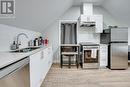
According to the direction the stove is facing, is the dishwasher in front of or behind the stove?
in front

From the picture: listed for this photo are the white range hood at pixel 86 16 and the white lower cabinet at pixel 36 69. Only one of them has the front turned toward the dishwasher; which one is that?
the white range hood

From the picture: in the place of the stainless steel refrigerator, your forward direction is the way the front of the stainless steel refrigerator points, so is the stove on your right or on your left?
on your right

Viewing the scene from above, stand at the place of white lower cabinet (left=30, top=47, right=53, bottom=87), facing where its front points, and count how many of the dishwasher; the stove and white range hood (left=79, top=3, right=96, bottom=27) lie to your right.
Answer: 1

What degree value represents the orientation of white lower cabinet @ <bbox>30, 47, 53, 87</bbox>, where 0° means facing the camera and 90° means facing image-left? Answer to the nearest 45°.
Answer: approximately 270°

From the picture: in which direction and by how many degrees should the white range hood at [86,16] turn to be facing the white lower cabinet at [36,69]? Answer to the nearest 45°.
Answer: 0° — it already faces it

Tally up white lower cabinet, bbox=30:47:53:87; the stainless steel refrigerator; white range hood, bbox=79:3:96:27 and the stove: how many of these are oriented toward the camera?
3

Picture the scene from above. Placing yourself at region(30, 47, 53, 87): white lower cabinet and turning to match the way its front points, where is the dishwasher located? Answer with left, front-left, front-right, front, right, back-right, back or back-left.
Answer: right

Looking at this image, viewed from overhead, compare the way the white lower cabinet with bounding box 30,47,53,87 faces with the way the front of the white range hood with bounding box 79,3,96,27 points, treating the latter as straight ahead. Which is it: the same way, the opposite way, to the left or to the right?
to the left

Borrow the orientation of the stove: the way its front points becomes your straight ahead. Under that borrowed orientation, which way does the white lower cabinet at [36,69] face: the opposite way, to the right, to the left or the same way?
to the left

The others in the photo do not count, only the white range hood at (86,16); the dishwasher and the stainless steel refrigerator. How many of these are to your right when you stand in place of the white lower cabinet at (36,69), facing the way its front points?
1
